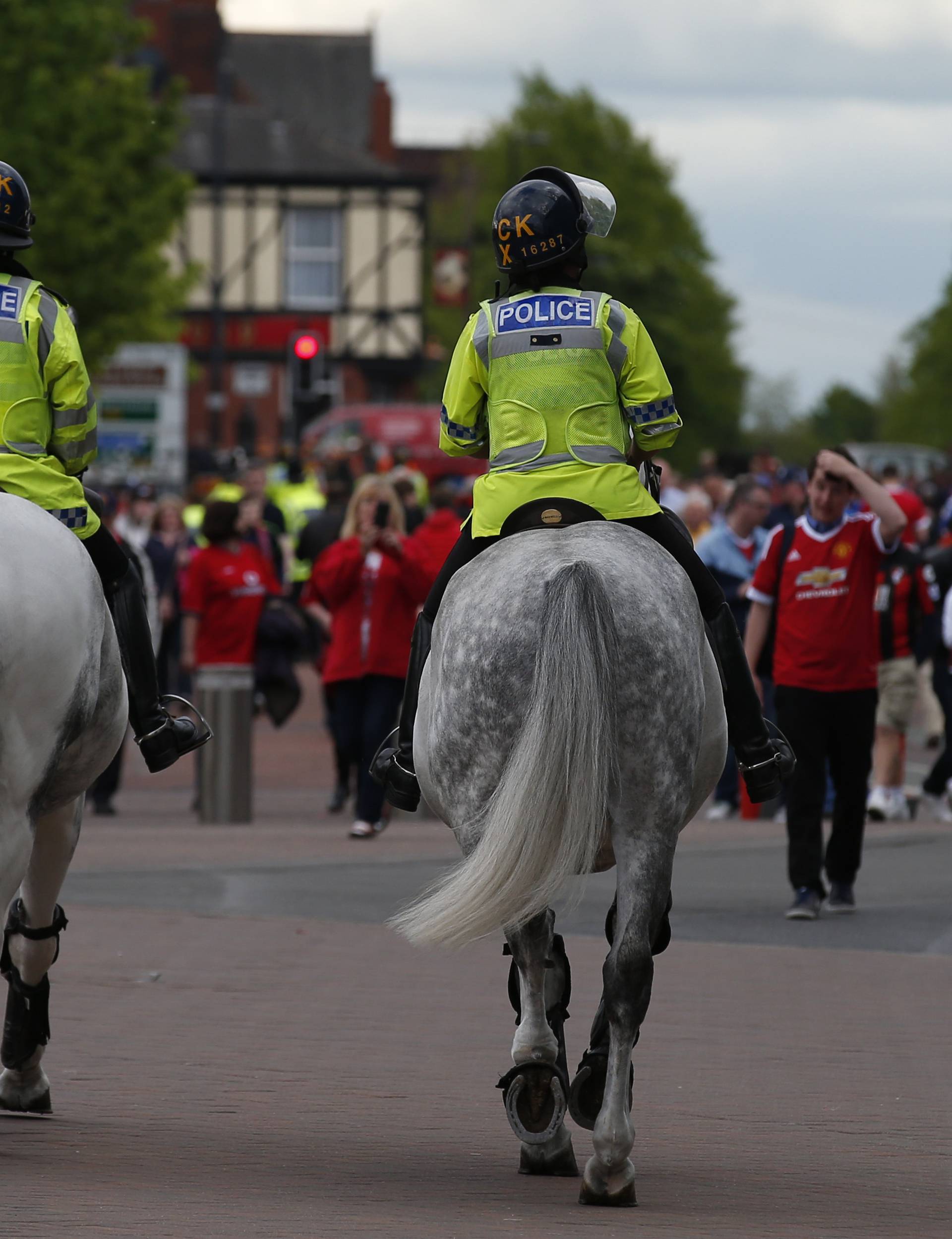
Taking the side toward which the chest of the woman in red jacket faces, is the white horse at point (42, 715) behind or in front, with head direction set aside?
in front

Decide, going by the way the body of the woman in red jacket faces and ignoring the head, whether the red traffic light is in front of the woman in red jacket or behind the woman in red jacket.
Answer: behind

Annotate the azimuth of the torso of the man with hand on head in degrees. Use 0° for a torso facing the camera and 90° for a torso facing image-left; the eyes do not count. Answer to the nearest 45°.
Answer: approximately 0°

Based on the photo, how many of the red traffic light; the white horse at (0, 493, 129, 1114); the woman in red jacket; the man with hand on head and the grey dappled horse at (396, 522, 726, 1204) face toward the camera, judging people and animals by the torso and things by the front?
3

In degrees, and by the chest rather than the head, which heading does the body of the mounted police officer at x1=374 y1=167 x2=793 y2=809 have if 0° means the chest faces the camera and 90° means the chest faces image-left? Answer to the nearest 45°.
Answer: approximately 180°

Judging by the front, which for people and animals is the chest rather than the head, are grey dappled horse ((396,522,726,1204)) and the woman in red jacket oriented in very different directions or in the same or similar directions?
very different directions

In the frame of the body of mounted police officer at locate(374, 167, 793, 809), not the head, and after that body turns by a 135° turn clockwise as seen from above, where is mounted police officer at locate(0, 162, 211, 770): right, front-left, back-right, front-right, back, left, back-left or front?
back-right

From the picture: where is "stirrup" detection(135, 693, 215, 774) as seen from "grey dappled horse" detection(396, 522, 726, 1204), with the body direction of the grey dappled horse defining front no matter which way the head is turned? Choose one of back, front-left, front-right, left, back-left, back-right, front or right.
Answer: front-left

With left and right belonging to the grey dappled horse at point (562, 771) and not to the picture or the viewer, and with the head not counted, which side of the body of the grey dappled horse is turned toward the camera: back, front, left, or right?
back

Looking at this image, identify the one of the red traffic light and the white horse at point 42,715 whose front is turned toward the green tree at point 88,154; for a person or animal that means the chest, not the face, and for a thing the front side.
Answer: the white horse

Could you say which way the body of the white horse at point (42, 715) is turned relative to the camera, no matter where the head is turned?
away from the camera

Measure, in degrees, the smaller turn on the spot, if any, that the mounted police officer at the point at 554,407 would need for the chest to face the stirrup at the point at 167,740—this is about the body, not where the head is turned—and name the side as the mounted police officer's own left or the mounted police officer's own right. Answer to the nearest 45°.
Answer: approximately 45° to the mounted police officer's own left
